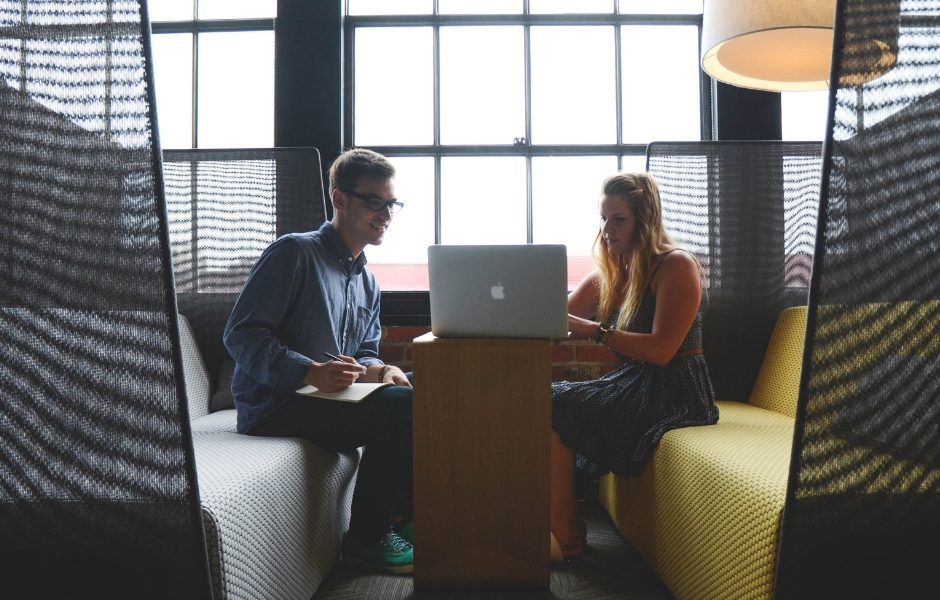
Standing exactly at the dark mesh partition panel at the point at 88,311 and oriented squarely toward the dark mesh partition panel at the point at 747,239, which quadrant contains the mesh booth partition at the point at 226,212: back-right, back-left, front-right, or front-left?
front-left

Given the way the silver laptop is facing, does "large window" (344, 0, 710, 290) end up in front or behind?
in front

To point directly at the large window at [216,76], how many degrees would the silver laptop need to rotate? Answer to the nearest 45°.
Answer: approximately 45° to its left

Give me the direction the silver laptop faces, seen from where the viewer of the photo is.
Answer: facing away from the viewer

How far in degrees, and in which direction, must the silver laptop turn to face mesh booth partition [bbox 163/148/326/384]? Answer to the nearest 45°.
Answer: approximately 45° to its left
